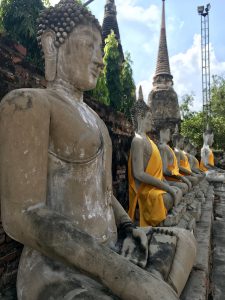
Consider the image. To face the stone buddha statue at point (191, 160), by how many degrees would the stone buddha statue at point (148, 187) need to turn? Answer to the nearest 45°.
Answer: approximately 90° to its left

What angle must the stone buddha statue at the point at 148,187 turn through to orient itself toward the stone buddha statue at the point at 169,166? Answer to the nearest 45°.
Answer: approximately 90° to its left

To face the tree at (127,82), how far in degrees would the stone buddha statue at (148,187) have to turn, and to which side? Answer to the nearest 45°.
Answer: approximately 90° to its left

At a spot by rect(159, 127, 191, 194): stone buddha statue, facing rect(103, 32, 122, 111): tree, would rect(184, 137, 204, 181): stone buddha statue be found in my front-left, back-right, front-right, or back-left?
front-right

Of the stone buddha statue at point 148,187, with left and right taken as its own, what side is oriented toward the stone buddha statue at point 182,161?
left
